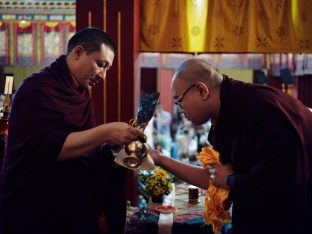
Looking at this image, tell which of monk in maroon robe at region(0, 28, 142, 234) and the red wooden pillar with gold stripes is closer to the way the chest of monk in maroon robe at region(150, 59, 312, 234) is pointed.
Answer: the monk in maroon robe

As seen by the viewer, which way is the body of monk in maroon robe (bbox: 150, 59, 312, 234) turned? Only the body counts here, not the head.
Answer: to the viewer's left

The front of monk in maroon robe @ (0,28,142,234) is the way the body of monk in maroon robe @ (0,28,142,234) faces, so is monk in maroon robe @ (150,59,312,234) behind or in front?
in front

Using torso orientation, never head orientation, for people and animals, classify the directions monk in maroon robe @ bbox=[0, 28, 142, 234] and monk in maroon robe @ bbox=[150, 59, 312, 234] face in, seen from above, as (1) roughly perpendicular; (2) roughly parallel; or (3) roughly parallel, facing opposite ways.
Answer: roughly parallel, facing opposite ways

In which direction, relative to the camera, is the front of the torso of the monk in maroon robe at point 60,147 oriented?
to the viewer's right

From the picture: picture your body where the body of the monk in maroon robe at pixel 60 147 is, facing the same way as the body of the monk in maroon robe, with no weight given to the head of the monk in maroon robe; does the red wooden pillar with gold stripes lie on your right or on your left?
on your left

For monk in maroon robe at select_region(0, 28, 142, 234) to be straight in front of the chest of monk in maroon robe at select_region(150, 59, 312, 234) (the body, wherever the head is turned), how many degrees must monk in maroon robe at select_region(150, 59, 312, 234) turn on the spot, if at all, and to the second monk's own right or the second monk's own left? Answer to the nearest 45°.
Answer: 0° — they already face them

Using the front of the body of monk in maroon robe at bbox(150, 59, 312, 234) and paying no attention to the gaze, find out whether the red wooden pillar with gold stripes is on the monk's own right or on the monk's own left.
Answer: on the monk's own right

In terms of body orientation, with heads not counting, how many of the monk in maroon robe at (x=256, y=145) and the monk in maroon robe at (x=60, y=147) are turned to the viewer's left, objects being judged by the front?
1

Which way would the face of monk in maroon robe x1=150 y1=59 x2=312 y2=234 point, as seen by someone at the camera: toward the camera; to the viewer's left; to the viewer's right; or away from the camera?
to the viewer's left

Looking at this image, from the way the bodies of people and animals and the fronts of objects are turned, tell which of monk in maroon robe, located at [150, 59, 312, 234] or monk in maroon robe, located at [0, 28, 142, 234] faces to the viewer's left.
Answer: monk in maroon robe, located at [150, 59, 312, 234]
